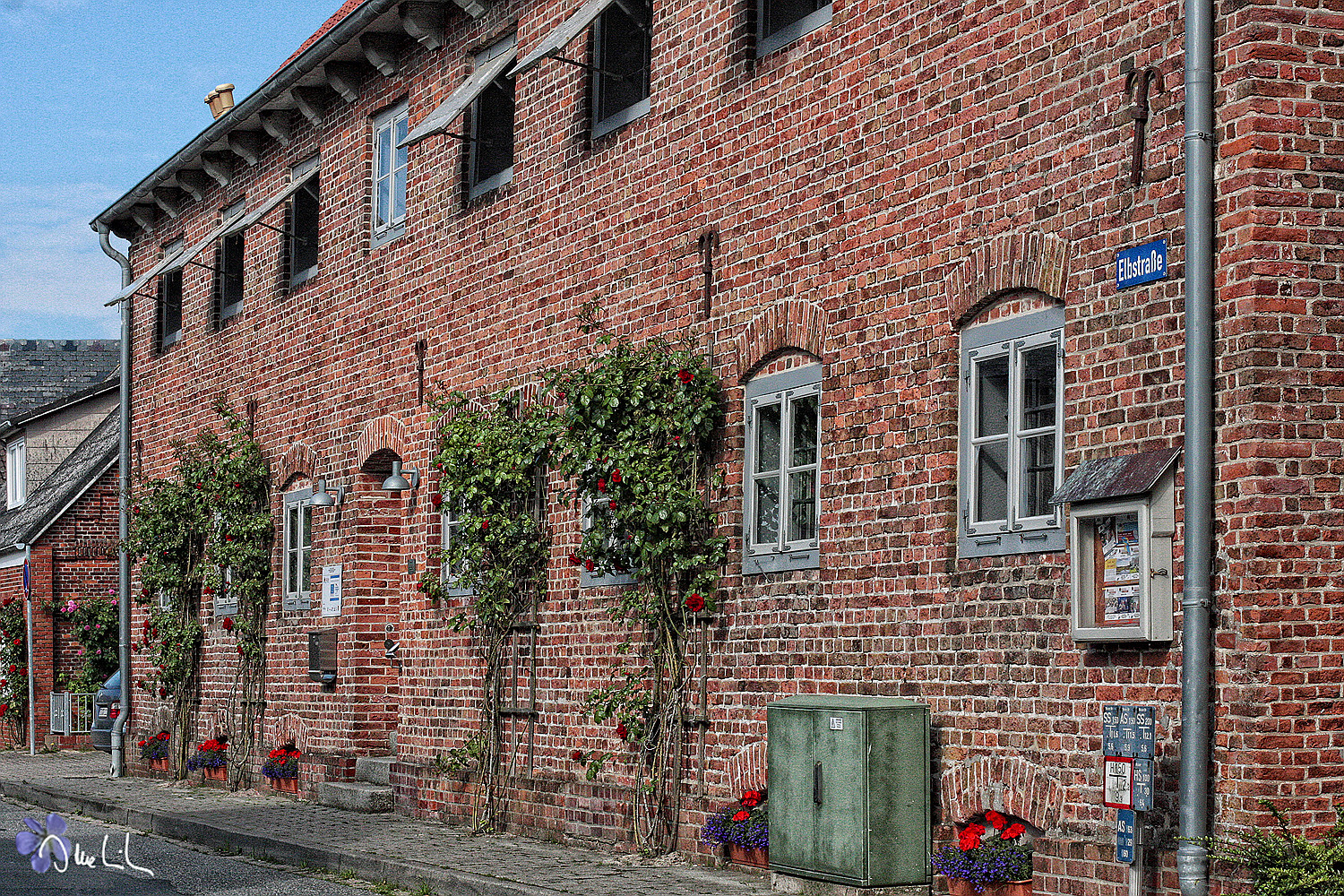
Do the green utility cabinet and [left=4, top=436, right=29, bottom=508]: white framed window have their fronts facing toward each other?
no

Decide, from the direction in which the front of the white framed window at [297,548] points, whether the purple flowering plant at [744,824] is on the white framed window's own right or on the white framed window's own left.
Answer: on the white framed window's own left

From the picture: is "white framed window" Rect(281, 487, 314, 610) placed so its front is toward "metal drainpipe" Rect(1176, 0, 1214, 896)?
no

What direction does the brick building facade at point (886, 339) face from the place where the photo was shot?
facing the viewer and to the left of the viewer

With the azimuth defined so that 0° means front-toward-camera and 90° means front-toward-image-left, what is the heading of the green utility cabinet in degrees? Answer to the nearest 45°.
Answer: approximately 45°

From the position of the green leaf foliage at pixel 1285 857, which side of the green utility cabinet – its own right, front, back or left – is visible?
left

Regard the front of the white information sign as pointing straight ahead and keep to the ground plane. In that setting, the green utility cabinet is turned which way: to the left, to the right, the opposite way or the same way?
the same way

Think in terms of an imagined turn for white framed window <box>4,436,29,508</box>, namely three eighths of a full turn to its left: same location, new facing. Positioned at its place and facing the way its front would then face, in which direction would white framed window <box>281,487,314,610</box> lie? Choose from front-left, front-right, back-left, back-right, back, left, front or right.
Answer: right

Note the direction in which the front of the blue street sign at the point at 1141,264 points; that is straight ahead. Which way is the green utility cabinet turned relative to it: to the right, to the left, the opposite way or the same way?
the same way

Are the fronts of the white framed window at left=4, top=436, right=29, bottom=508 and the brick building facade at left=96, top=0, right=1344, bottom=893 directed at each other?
no

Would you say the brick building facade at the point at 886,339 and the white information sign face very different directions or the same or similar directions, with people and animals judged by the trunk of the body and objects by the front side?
same or similar directions

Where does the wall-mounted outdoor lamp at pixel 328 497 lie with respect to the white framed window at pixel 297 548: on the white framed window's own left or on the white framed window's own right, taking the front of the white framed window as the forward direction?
on the white framed window's own left

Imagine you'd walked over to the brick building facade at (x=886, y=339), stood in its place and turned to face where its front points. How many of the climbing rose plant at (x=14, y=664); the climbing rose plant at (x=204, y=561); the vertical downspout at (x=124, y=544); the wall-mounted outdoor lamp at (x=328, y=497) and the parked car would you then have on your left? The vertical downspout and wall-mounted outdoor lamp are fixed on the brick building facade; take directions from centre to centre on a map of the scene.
0

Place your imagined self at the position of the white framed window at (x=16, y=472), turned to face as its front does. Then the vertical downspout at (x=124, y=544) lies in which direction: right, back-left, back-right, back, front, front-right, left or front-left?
front-left

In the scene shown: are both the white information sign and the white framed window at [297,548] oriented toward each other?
no

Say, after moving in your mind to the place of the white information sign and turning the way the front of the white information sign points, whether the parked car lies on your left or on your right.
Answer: on your right

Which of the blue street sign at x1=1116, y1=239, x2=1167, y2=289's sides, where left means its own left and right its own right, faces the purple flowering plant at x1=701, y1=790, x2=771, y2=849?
right

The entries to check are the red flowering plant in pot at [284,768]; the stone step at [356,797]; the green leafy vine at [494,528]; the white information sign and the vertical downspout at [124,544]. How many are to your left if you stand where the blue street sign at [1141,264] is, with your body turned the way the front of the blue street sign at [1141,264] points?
0

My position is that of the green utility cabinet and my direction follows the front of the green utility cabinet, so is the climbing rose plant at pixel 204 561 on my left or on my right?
on my right

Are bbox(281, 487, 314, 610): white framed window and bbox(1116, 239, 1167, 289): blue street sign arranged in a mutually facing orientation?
no
